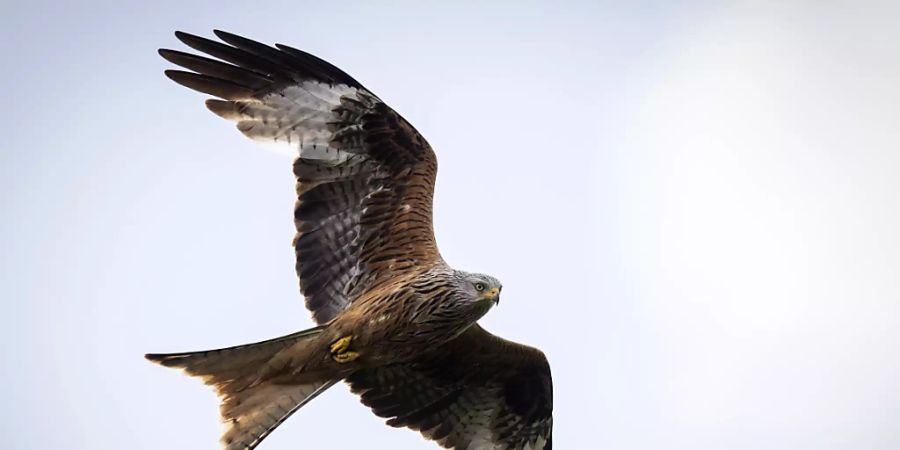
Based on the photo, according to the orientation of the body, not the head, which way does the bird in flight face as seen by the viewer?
to the viewer's right
